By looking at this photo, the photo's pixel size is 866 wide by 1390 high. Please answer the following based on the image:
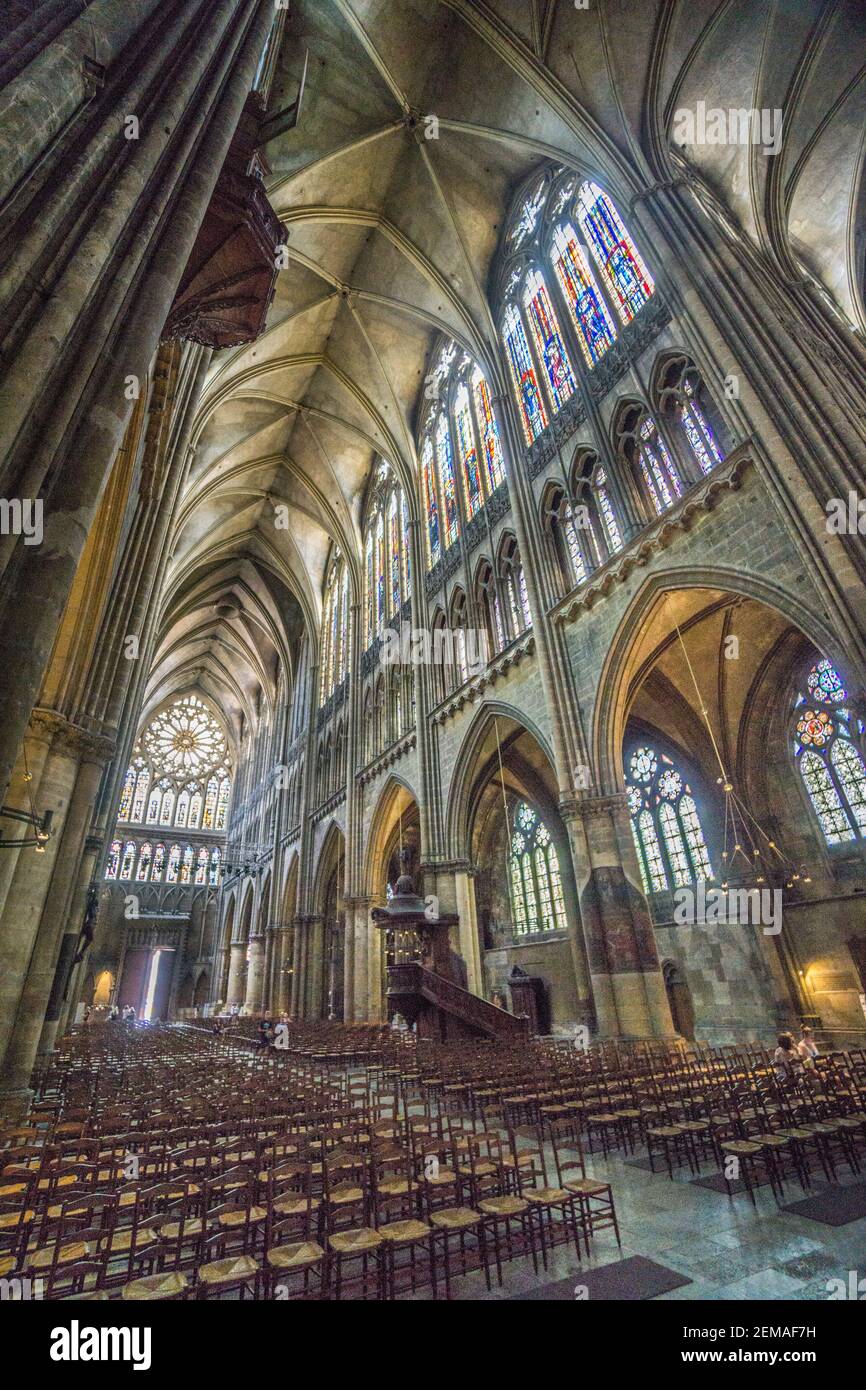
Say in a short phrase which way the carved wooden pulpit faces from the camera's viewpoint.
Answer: facing the viewer and to the left of the viewer

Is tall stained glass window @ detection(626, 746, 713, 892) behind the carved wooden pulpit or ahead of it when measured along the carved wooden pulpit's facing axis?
behind

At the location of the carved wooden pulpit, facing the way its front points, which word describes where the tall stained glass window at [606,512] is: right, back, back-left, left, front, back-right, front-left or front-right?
left

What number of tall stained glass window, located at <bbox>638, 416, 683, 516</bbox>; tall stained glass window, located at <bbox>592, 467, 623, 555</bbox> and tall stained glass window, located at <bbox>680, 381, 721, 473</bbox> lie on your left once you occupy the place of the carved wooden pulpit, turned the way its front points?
3

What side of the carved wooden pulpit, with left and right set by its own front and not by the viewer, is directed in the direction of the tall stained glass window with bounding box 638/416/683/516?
left
